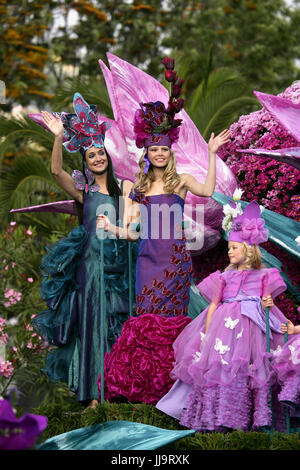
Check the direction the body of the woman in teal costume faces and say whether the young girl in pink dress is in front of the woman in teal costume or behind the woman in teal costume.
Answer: in front

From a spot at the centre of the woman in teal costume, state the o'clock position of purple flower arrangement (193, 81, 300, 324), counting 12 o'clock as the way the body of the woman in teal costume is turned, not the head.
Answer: The purple flower arrangement is roughly at 9 o'clock from the woman in teal costume.

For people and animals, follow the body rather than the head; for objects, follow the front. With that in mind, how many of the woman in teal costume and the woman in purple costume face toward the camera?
2

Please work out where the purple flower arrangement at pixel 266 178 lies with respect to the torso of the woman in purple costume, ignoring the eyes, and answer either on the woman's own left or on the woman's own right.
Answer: on the woman's own left

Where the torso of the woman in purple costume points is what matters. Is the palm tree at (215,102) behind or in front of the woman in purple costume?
behind

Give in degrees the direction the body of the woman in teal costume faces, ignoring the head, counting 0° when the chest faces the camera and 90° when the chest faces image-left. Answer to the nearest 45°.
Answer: approximately 0°
